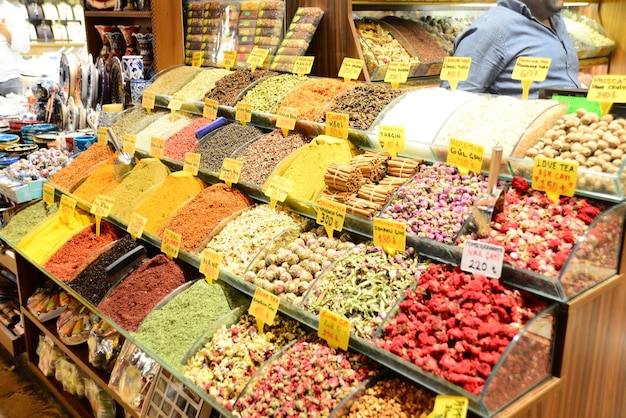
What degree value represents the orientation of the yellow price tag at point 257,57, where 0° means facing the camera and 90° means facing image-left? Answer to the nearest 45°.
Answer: approximately 0°

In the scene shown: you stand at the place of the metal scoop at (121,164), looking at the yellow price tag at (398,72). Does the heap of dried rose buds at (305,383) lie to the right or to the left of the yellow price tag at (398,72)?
right

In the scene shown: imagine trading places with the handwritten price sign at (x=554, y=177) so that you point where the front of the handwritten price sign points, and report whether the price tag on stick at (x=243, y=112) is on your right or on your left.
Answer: on your right

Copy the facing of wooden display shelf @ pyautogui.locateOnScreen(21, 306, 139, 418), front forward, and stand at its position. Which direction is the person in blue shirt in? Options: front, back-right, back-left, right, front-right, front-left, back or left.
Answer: back-left

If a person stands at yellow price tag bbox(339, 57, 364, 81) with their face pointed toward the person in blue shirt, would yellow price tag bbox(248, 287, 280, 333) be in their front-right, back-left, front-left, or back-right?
back-right

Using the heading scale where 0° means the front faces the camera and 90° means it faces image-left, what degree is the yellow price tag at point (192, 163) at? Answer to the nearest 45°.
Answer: approximately 45°

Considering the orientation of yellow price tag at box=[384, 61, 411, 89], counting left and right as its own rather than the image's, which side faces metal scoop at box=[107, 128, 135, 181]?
right

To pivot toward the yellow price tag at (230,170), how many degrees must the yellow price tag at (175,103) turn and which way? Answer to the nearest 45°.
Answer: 0° — it already faces it
